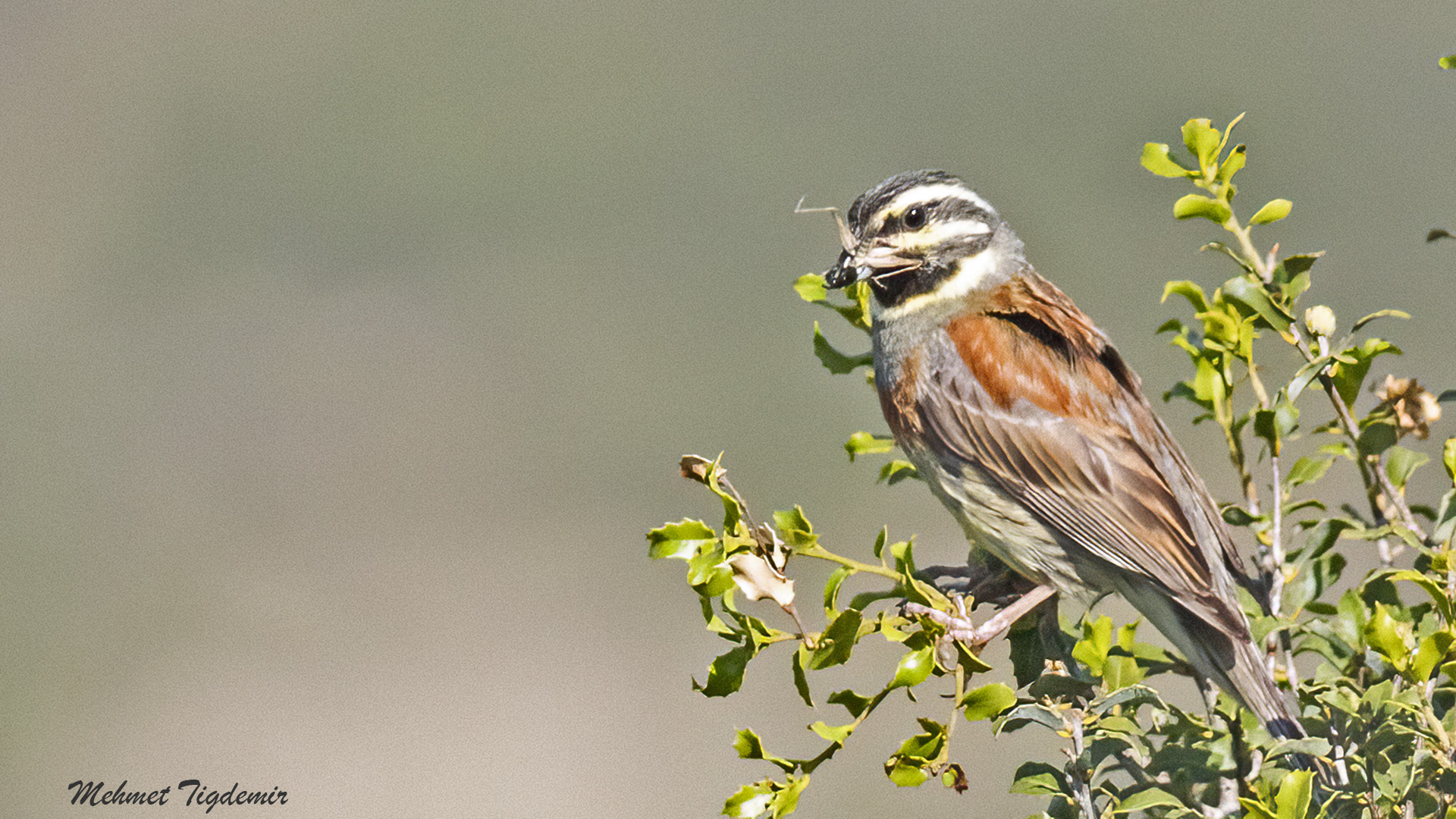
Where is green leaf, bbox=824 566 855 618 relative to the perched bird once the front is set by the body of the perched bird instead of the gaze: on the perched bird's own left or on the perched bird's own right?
on the perched bird's own left

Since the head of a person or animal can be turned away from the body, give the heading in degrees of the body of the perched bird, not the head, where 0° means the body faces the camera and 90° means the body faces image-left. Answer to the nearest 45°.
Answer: approximately 90°

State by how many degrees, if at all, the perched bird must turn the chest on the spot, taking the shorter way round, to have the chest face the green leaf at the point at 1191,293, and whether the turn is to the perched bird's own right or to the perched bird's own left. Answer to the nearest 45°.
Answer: approximately 135° to the perched bird's own left
